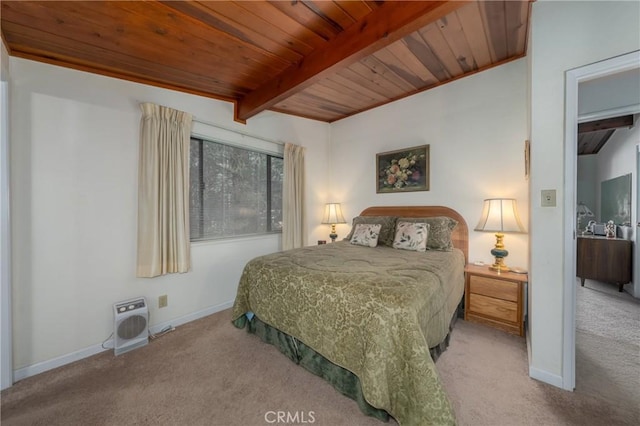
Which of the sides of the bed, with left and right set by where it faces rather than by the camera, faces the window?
right

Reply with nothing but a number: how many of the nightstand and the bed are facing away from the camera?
0

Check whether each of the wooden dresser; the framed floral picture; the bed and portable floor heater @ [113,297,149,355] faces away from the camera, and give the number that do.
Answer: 0

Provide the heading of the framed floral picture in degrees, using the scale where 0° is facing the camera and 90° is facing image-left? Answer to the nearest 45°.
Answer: approximately 45°

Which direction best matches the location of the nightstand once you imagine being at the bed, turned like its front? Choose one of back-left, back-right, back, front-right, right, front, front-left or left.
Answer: back

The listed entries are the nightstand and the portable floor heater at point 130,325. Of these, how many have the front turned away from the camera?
0

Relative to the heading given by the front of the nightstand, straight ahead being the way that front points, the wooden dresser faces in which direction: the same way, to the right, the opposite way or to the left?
the same way

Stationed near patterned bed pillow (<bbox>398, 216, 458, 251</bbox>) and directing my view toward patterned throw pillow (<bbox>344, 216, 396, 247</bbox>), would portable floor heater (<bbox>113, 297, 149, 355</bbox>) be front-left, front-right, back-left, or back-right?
front-left

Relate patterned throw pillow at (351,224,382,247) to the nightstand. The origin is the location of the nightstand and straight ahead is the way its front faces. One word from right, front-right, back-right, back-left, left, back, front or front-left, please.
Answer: front-right

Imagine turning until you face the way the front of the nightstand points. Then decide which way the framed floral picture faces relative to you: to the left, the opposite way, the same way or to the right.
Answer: the same way

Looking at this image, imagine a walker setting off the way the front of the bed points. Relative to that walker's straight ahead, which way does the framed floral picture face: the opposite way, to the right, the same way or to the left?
the same way

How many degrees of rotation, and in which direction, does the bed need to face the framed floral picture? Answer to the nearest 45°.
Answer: approximately 135° to its right

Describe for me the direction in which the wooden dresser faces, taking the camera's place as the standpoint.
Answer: facing the viewer and to the left of the viewer
